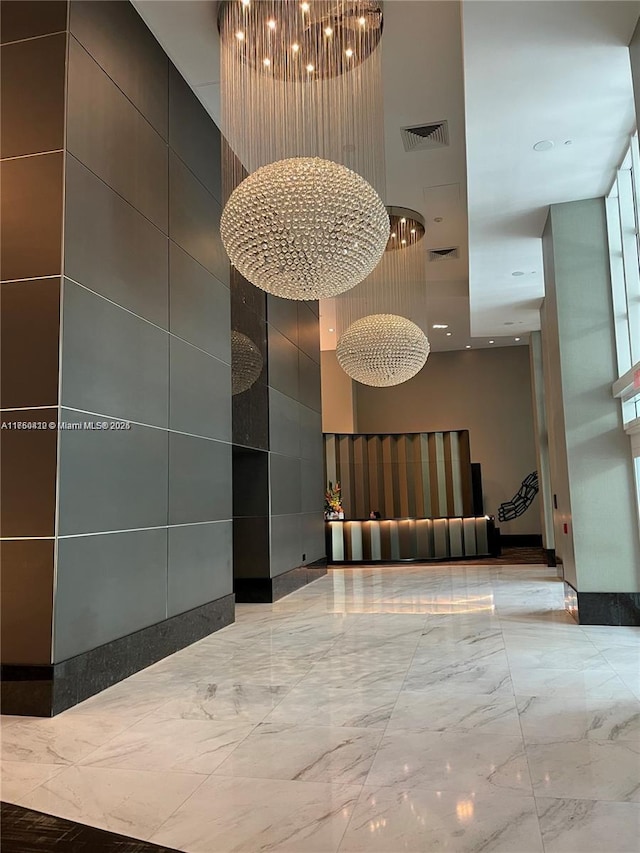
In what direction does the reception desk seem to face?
toward the camera

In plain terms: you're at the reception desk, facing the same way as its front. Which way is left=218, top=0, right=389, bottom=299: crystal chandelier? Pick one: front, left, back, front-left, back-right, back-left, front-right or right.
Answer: front

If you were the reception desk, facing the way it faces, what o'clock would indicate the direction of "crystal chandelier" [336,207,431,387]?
The crystal chandelier is roughly at 12 o'clock from the reception desk.

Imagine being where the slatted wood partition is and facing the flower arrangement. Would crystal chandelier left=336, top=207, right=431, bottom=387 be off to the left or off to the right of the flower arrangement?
left
